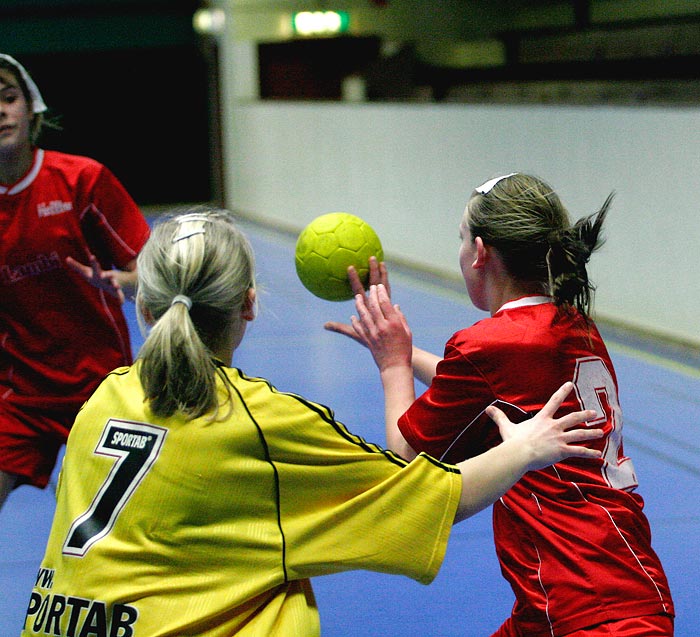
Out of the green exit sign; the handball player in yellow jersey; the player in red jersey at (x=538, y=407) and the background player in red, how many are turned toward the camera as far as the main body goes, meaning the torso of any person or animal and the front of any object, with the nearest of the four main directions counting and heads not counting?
2

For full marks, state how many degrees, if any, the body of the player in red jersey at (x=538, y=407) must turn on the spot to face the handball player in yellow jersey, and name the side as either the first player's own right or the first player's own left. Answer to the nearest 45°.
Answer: approximately 90° to the first player's own left

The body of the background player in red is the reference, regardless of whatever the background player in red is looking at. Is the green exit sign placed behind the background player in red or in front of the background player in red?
behind

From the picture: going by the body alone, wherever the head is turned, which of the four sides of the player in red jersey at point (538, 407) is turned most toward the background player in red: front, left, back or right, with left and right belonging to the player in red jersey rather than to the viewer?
front

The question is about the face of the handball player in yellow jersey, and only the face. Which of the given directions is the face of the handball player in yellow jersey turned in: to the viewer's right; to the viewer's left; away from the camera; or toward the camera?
away from the camera

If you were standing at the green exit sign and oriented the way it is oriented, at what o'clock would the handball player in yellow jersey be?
The handball player in yellow jersey is roughly at 12 o'clock from the green exit sign.

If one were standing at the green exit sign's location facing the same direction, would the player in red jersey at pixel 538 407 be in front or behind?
in front

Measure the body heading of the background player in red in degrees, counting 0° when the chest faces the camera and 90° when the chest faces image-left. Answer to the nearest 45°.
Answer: approximately 0°

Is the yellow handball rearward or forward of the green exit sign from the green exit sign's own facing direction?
forward

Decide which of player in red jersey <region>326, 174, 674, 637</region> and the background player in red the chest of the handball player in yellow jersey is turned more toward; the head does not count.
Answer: the player in red jersey

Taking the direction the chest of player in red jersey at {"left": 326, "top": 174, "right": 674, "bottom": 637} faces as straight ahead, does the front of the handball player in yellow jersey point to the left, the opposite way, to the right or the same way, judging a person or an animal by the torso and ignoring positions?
to the right

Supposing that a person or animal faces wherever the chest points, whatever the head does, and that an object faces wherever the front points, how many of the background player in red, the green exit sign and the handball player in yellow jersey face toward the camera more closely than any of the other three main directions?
2

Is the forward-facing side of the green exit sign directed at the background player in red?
yes
